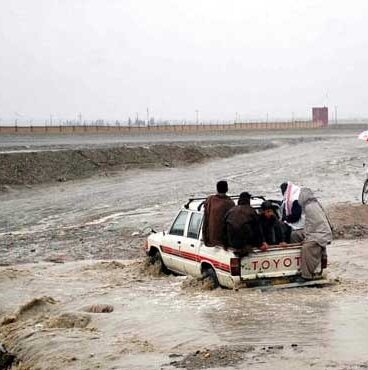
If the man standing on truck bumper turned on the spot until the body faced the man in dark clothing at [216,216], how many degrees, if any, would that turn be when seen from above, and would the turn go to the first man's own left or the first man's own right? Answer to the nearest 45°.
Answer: approximately 45° to the first man's own left

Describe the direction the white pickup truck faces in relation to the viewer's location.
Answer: facing away from the viewer and to the left of the viewer

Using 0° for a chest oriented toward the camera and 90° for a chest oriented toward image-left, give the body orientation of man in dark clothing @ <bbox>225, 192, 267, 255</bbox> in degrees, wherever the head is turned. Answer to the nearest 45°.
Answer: approximately 180°

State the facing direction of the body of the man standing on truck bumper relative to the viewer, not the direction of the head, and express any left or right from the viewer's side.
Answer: facing away from the viewer and to the left of the viewer

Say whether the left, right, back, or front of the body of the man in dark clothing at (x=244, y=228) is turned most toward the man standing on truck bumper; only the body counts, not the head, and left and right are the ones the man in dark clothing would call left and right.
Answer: right

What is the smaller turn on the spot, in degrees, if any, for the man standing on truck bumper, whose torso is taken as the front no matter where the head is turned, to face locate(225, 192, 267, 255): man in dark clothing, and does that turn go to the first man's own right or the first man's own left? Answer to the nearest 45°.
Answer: approximately 45° to the first man's own left

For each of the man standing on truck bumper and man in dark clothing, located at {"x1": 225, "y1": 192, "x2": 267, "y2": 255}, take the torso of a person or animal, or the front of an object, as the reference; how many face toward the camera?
0

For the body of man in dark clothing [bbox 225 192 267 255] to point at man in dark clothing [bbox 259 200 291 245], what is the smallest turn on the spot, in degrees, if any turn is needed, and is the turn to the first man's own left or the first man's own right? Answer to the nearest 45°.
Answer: approximately 45° to the first man's own right
